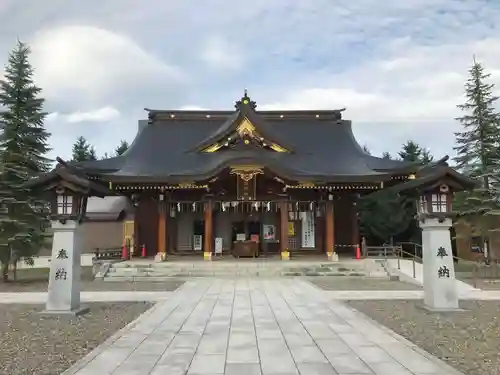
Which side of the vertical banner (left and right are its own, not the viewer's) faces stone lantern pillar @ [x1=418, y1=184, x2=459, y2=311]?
front

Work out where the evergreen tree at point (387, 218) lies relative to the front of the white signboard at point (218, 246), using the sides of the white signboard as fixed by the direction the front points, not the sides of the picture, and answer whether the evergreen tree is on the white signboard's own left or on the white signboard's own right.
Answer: on the white signboard's own left

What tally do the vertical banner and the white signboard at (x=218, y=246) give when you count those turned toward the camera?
2

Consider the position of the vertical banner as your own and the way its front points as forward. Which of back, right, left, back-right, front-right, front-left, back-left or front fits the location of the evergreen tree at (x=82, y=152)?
back-right

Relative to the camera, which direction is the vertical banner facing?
toward the camera

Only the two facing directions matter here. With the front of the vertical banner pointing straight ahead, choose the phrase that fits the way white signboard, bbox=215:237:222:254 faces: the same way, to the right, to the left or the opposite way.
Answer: the same way

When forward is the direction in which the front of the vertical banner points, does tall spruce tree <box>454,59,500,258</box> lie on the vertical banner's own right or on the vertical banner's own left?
on the vertical banner's own left

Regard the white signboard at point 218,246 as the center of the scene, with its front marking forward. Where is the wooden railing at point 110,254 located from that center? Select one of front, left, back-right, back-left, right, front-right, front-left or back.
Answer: right

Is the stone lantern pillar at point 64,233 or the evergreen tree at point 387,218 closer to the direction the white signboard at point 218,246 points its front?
the stone lantern pillar

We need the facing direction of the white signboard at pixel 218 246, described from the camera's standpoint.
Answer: facing the viewer

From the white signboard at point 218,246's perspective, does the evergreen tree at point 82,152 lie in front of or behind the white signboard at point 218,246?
behind

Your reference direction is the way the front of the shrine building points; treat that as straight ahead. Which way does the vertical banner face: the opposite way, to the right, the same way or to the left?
the same way

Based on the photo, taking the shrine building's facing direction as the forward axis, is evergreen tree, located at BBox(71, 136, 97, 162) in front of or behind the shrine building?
behind

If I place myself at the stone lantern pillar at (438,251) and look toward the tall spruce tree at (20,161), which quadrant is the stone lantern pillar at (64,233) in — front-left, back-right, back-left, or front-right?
front-left

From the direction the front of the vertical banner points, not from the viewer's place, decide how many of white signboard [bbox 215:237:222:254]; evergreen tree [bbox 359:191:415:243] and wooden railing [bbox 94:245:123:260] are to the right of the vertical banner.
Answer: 2

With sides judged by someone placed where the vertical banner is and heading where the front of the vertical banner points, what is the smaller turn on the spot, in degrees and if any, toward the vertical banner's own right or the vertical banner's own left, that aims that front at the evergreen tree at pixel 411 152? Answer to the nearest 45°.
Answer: approximately 135° to the vertical banner's own left

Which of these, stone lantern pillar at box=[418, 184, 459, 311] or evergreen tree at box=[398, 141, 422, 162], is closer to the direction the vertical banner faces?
the stone lantern pillar
